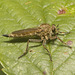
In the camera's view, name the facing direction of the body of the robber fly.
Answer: to the viewer's right
